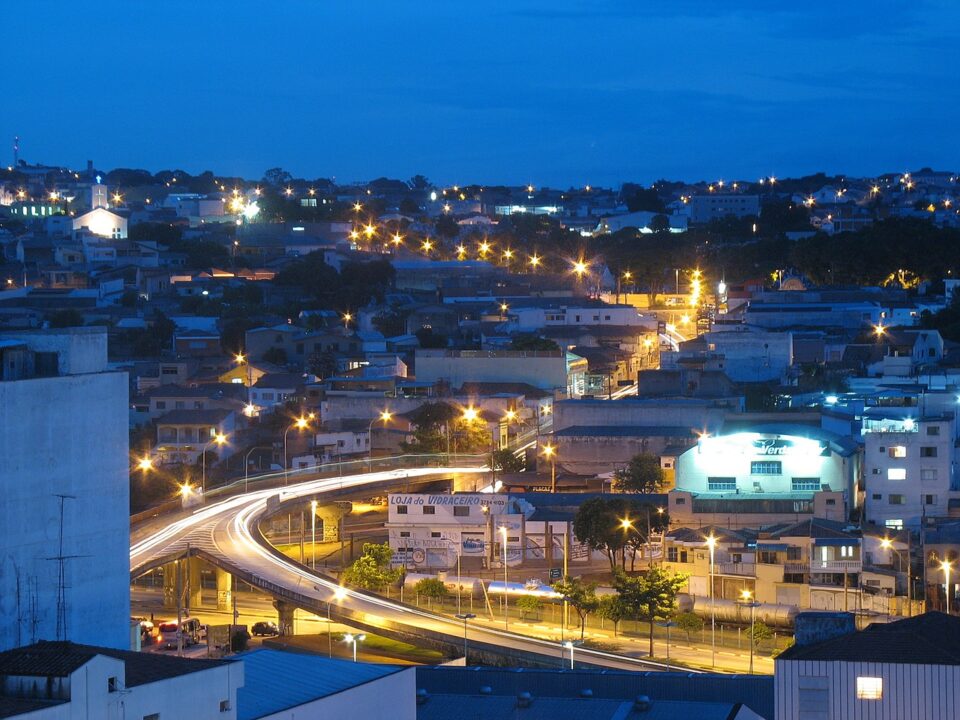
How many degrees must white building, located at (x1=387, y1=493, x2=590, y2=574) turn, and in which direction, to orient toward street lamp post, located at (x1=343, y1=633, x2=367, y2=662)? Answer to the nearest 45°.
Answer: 0° — it already faces it

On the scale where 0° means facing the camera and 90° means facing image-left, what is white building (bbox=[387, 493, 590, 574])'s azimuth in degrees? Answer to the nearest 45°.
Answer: approximately 0°

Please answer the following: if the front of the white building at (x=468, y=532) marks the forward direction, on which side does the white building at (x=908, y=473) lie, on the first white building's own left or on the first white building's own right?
on the first white building's own left

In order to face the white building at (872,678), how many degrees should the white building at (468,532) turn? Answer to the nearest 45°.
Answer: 0° — it already faces it

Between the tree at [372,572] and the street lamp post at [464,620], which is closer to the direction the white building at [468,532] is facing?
the street lamp post

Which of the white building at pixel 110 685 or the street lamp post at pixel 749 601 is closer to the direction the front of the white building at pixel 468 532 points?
the white building
